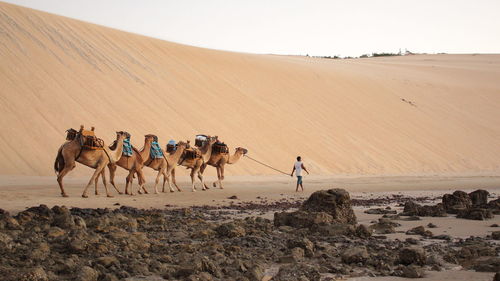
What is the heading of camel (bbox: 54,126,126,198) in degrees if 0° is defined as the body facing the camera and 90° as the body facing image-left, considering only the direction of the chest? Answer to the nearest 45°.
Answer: approximately 270°

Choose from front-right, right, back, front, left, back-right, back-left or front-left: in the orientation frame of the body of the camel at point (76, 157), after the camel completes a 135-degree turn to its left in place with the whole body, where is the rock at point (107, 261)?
back-left

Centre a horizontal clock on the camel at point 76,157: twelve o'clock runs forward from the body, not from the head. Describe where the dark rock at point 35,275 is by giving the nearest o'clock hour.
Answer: The dark rock is roughly at 3 o'clock from the camel.

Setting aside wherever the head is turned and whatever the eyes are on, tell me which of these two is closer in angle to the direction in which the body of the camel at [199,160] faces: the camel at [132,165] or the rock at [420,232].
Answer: the rock

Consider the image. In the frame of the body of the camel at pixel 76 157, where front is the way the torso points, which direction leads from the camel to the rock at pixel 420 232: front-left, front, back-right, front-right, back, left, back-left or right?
front-right

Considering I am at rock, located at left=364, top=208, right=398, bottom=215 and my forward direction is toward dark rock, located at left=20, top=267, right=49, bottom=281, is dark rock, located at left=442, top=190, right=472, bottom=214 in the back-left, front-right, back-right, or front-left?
back-left

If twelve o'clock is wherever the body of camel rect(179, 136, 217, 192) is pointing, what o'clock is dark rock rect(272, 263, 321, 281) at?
The dark rock is roughly at 3 o'clock from the camel.

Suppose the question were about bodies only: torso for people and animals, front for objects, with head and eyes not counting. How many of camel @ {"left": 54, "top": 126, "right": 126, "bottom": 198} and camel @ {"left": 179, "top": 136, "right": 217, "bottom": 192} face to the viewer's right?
2

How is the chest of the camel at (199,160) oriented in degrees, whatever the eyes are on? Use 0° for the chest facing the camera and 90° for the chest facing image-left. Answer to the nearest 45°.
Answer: approximately 270°

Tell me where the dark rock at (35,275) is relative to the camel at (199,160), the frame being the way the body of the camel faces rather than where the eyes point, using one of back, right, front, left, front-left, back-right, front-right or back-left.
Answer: right

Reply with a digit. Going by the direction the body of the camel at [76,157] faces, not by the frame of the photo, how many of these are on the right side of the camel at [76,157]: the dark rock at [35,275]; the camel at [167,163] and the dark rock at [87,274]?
2

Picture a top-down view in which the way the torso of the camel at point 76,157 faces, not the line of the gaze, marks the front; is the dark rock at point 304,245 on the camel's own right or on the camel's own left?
on the camel's own right

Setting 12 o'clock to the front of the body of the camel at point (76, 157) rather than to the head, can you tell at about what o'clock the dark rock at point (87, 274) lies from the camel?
The dark rock is roughly at 3 o'clock from the camel.

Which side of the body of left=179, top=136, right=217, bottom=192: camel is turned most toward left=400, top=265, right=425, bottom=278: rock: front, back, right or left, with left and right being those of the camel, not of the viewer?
right

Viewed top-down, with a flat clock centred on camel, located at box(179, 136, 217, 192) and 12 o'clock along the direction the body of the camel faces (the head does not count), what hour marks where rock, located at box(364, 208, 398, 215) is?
The rock is roughly at 2 o'clock from the camel.
